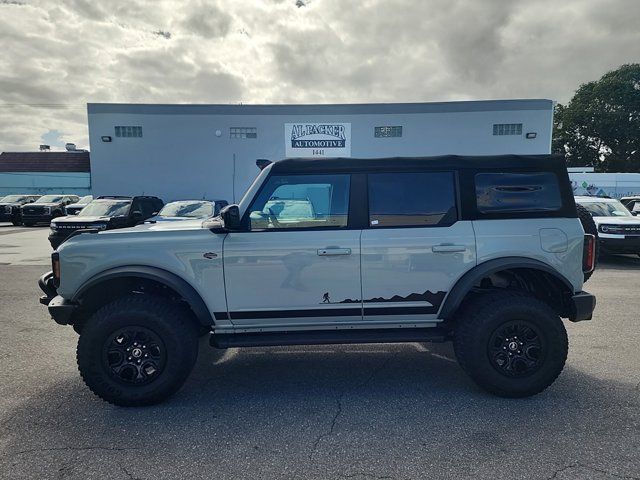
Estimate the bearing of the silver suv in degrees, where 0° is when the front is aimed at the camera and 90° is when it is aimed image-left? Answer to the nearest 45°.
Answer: approximately 90°

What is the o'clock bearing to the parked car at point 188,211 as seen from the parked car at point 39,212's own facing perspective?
the parked car at point 188,211 is roughly at 10 o'clock from the parked car at point 39,212.

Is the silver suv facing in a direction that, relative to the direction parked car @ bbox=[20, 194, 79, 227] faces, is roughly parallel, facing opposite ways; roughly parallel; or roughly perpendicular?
roughly perpendicular

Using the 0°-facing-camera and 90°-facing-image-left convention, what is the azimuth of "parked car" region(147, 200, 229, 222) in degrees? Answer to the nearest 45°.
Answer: approximately 45°

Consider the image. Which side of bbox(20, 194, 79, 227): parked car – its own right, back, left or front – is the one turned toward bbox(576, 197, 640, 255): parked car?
left

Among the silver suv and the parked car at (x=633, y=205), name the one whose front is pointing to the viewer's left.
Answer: the silver suv

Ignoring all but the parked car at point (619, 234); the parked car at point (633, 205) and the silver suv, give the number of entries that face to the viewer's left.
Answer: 1

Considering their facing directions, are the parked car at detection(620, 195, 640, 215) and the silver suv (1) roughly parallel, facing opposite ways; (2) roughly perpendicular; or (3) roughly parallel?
roughly perpendicular

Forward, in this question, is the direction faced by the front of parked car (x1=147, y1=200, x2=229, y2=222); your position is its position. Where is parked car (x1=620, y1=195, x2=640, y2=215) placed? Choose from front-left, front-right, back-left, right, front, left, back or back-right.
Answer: back-left

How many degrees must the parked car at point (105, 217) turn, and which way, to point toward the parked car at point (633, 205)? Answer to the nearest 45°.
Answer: approximately 135° to its left

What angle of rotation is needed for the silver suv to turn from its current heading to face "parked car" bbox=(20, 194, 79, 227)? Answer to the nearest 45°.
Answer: approximately 45° to its right

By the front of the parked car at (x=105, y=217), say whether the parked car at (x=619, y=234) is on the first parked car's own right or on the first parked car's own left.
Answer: on the first parked car's own left

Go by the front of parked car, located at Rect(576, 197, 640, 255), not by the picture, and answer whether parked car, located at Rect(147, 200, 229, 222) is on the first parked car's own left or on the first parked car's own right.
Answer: on the first parked car's own right

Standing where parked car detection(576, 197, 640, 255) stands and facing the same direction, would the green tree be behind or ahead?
behind

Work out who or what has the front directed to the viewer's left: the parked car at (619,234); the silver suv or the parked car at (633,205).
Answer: the silver suv
